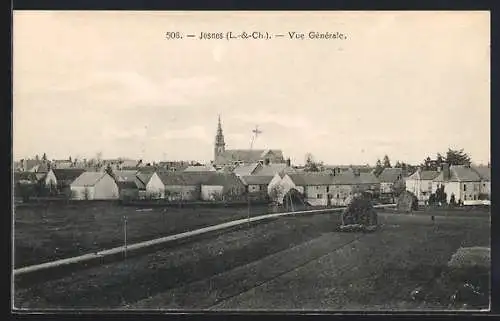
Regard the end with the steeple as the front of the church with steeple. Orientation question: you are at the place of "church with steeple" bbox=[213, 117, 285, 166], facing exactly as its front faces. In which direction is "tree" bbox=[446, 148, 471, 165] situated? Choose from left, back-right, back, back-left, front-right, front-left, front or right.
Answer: back

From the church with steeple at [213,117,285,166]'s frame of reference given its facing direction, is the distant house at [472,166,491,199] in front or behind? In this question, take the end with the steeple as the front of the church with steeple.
behind

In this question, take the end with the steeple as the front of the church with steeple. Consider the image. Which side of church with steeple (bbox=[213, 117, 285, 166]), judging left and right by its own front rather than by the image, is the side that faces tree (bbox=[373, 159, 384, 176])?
back

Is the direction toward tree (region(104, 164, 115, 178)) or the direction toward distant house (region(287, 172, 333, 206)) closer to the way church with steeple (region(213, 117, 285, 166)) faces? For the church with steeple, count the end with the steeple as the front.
the tree

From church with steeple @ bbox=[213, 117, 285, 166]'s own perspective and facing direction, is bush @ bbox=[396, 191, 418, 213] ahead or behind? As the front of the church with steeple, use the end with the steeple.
behind

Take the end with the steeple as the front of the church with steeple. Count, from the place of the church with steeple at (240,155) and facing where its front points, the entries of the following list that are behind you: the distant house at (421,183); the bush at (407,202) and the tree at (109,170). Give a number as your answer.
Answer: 2

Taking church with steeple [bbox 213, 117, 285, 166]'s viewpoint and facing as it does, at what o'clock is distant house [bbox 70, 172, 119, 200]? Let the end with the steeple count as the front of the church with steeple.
distant house [bbox 70, 172, 119, 200] is roughly at 10 o'clock from church with steeple [bbox 213, 117, 285, 166].

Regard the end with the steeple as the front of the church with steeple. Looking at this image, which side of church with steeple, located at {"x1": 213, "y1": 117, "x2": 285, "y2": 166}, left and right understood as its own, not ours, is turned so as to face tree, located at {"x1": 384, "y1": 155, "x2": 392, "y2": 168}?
back

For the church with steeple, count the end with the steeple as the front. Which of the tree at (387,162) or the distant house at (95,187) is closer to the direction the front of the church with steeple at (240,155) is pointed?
the distant house

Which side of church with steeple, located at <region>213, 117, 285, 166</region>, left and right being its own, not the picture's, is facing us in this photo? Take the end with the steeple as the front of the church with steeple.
left
